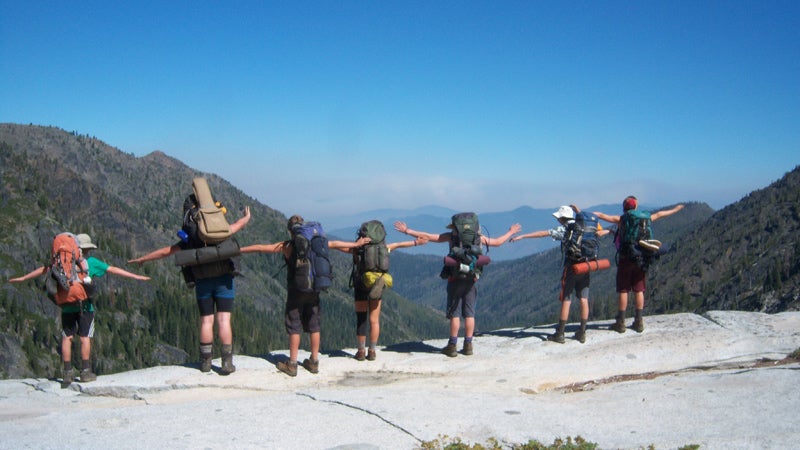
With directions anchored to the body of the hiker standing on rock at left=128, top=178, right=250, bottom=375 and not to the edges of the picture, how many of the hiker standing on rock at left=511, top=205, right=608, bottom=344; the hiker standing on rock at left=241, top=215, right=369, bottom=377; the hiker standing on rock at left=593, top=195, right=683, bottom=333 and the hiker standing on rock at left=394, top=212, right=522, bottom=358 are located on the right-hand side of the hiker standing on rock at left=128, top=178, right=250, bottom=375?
4

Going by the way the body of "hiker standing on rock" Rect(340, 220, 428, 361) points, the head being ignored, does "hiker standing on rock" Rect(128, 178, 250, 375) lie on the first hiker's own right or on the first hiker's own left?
on the first hiker's own left

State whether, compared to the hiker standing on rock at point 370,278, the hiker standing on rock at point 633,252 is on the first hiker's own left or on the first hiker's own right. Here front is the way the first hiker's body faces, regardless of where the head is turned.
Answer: on the first hiker's own right

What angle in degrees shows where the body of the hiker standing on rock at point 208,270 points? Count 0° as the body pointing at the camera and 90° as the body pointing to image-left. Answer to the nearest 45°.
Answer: approximately 180°

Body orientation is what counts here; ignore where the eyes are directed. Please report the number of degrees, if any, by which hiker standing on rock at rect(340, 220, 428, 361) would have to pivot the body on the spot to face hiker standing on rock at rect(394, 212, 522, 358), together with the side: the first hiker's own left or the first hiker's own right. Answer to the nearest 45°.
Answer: approximately 90° to the first hiker's own right

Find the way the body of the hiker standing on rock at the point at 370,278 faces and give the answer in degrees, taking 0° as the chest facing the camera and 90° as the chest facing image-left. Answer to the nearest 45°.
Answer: approximately 180°

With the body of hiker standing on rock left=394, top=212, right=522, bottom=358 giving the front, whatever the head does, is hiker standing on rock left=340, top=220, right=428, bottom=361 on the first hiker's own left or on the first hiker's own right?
on the first hiker's own left

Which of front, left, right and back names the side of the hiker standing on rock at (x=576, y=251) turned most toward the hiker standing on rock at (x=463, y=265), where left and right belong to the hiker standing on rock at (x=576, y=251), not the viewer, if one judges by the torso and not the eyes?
left

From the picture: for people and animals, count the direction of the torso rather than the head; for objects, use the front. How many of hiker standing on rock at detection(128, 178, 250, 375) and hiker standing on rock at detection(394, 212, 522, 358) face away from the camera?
2

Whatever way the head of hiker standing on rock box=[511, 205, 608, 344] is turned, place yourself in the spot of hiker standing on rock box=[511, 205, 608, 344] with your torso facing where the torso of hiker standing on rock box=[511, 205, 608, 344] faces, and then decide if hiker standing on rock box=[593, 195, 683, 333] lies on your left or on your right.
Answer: on your right

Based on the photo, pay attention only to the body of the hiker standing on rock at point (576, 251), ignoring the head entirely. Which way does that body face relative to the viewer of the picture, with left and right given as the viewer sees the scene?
facing away from the viewer and to the left of the viewer

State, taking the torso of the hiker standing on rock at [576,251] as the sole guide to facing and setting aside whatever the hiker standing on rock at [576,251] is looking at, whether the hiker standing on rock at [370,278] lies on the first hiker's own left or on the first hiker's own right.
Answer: on the first hiker's own left

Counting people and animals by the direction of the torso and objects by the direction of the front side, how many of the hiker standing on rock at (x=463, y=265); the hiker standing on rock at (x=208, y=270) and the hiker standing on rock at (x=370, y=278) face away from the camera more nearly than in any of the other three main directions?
3

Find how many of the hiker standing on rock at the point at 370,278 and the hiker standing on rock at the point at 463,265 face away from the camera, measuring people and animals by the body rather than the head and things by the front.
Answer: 2

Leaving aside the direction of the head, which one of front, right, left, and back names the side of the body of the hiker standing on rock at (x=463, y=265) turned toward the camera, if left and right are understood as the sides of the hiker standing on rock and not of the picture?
back
